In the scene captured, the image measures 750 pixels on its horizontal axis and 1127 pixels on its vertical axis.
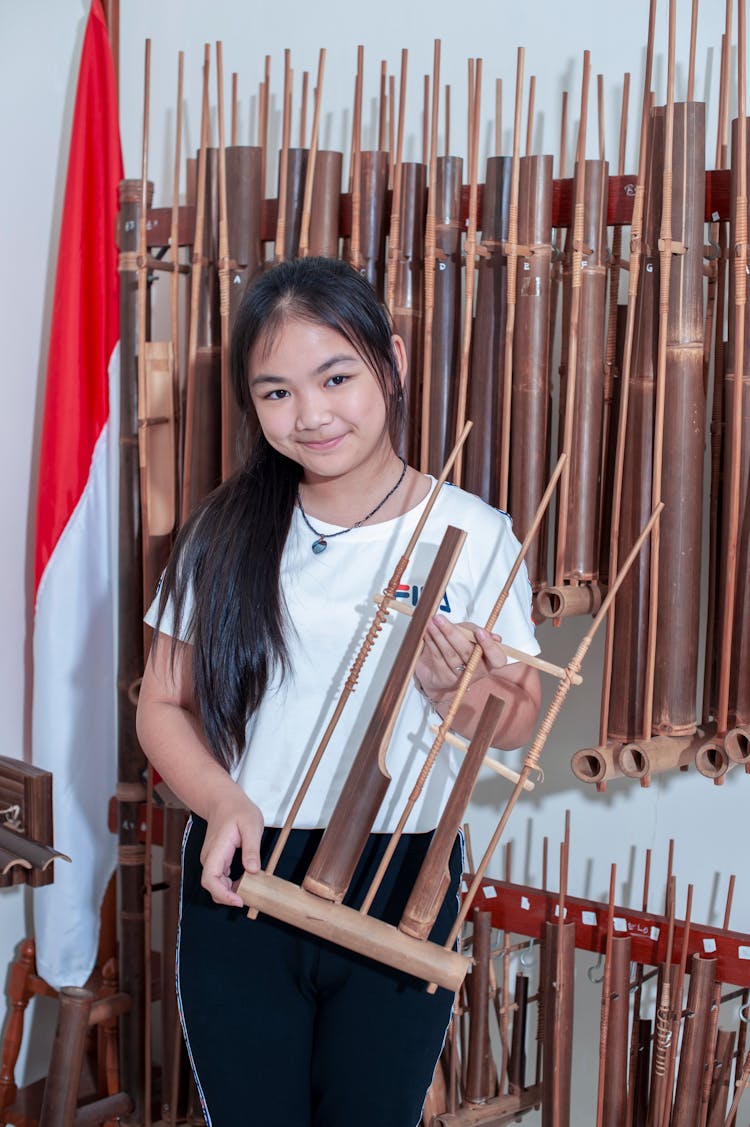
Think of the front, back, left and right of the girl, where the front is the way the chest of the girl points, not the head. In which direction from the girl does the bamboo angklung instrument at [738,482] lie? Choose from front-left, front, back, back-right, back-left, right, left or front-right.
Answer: back-left

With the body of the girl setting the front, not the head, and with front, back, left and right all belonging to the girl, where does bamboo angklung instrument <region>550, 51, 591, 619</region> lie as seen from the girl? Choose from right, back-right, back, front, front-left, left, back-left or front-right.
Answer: back-left

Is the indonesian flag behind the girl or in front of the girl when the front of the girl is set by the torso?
behind

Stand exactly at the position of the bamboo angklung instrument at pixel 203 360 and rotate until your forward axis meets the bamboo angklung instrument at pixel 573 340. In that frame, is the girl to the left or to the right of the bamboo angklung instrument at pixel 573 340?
right

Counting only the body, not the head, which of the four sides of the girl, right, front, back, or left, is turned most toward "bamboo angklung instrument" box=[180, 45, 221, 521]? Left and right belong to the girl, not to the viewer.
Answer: back

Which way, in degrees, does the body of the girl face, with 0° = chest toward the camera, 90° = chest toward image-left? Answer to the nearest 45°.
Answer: approximately 0°

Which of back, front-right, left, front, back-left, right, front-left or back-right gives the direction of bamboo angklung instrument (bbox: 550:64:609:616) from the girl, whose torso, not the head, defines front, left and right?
back-left
